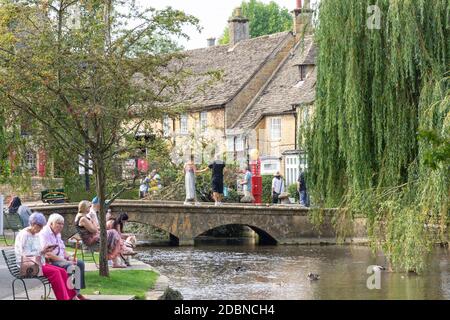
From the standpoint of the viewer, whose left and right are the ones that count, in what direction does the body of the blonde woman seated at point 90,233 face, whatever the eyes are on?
facing to the right of the viewer

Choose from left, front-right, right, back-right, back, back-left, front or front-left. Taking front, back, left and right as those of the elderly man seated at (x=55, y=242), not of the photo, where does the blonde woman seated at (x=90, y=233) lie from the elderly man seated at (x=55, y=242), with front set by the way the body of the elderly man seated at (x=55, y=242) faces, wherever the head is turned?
left

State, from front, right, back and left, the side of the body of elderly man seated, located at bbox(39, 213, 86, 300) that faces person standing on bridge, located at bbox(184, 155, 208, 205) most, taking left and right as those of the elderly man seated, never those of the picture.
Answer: left

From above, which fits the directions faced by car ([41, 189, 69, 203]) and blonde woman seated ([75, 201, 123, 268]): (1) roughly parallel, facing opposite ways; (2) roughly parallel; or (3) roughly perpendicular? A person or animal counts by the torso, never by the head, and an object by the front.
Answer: roughly perpendicular

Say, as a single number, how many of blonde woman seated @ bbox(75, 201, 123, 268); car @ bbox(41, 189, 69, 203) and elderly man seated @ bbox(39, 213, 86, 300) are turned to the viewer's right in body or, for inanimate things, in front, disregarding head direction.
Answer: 2

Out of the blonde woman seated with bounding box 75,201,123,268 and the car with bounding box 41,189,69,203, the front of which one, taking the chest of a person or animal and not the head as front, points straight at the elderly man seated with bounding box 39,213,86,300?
the car

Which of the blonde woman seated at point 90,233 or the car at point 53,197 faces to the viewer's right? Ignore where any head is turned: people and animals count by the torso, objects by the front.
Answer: the blonde woman seated

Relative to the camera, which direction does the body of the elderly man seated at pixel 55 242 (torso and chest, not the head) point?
to the viewer's right

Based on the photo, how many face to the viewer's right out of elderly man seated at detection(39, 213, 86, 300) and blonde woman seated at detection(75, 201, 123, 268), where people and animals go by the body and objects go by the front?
2
